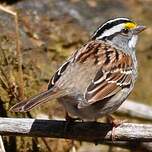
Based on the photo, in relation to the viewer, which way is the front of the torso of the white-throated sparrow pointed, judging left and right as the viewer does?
facing away from the viewer and to the right of the viewer
